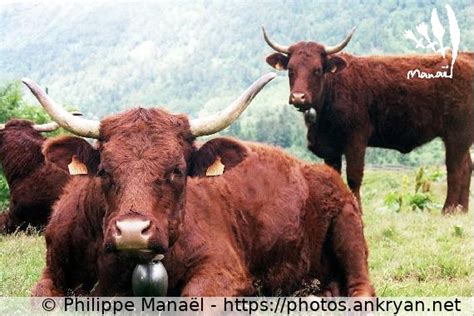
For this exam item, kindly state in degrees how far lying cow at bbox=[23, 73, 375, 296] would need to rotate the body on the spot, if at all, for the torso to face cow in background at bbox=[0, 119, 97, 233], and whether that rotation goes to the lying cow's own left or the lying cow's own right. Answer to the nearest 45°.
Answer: approximately 90° to the lying cow's own right

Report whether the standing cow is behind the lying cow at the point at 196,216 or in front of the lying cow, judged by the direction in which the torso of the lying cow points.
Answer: behind

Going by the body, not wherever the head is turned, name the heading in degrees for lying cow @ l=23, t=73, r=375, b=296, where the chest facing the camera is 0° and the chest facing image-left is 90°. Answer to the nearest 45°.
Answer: approximately 45°
